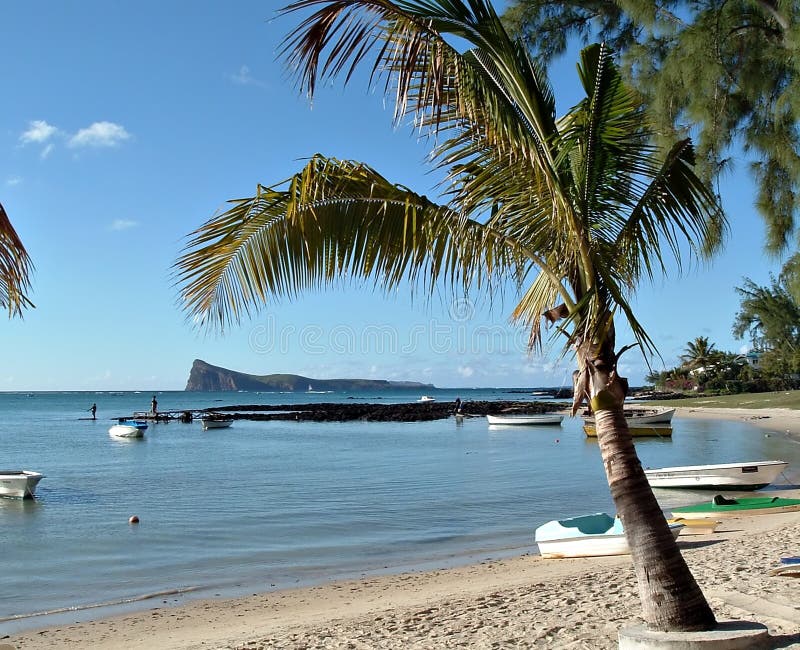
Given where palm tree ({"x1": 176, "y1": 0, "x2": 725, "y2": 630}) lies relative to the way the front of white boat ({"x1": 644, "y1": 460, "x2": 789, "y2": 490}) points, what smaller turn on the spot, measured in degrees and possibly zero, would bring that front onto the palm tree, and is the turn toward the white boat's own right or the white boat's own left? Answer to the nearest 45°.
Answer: approximately 90° to the white boat's own right

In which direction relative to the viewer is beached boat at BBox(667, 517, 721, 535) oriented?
to the viewer's right
